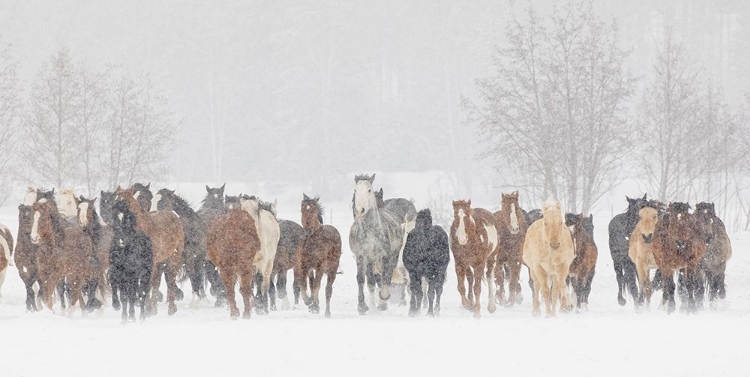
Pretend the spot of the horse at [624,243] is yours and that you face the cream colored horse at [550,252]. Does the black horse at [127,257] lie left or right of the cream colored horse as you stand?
right

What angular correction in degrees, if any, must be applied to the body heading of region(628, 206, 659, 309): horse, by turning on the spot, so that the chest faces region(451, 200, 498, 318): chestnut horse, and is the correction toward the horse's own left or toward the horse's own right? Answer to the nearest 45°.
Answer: approximately 45° to the horse's own right

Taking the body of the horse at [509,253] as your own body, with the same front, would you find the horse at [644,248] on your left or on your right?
on your left

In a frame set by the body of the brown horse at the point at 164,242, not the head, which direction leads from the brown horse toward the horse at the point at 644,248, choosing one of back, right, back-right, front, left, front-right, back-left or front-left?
back-left

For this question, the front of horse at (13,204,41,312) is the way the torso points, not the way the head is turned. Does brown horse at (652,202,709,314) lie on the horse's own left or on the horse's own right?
on the horse's own left

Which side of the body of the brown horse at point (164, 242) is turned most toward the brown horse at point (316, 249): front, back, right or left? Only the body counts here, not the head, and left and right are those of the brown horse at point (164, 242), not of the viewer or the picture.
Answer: left

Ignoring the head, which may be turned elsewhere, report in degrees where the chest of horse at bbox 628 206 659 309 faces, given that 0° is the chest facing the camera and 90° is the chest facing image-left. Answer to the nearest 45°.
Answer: approximately 0°

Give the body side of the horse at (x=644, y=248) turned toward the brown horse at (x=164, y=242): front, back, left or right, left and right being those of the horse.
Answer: right
